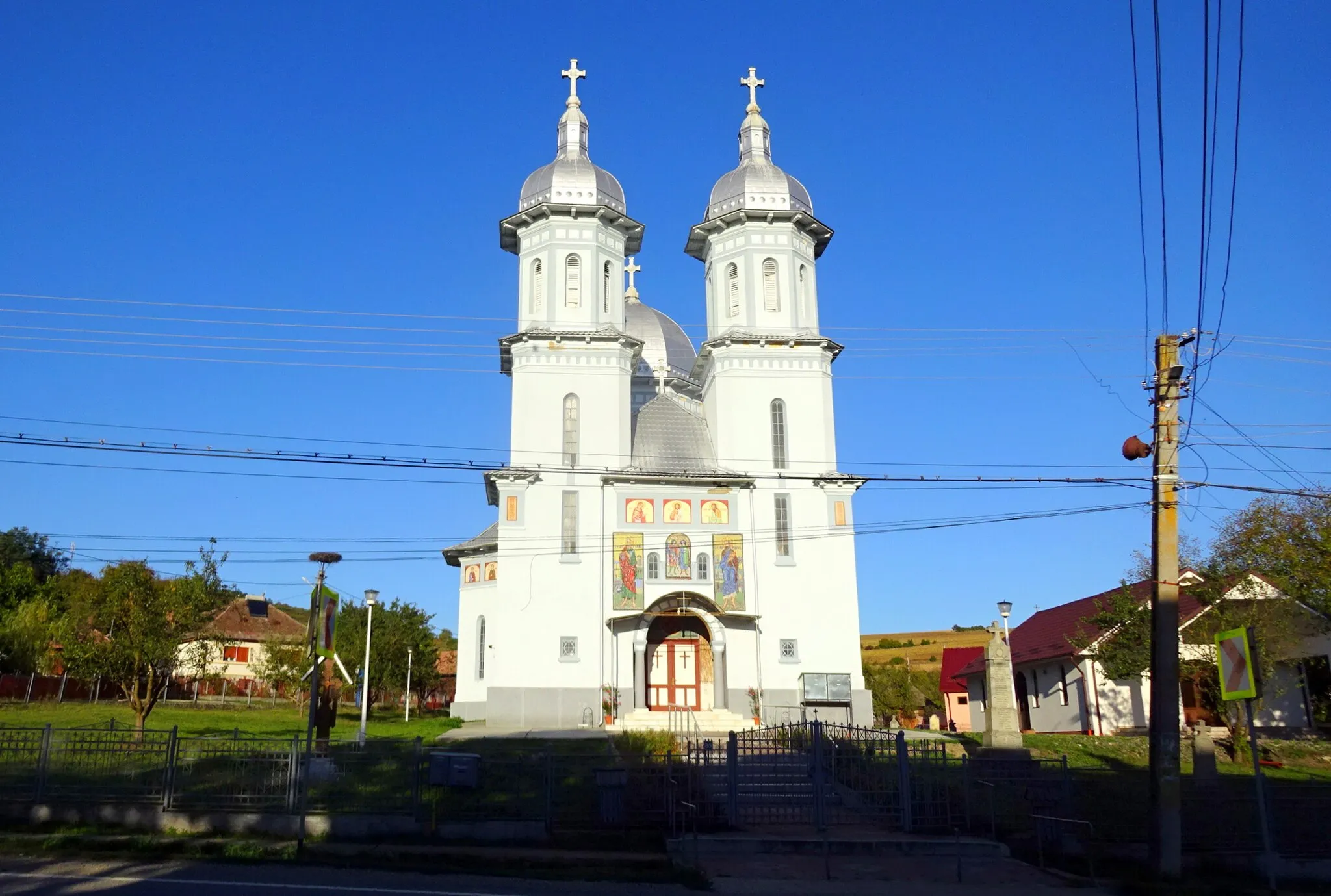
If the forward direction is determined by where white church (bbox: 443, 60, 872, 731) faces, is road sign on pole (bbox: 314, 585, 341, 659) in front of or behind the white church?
in front

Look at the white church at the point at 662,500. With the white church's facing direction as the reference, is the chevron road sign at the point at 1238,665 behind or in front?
in front

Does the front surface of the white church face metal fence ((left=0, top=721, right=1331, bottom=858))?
yes

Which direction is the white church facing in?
toward the camera

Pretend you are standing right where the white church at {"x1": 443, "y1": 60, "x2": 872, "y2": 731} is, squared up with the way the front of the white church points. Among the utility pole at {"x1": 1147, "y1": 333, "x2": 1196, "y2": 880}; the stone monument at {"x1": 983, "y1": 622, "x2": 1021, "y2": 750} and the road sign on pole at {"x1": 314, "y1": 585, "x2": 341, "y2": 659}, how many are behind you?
0

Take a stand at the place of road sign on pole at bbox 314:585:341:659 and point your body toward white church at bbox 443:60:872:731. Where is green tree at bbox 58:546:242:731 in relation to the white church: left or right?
left

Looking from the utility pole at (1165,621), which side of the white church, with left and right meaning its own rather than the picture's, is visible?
front

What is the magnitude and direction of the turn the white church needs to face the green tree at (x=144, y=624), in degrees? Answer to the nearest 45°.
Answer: approximately 45° to its right

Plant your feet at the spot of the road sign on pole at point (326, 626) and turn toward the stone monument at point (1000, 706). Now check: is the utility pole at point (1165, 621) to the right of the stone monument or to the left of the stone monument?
right
